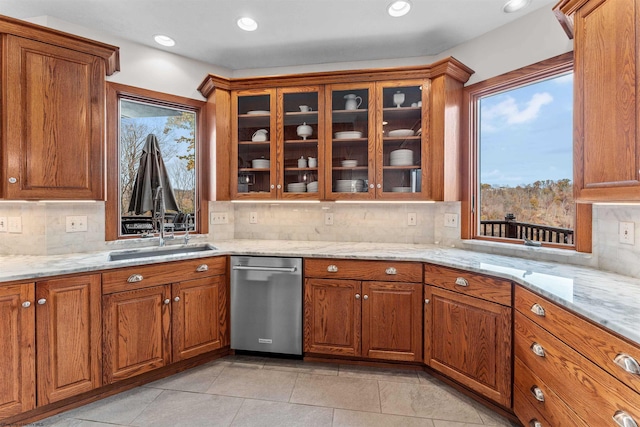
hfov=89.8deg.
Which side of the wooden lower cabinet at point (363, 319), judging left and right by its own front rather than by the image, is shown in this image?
front

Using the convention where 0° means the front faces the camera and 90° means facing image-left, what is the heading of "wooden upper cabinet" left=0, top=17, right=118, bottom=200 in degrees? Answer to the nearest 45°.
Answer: approximately 315°

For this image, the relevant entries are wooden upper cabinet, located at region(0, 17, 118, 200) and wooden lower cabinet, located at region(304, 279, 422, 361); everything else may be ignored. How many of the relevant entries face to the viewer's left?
0

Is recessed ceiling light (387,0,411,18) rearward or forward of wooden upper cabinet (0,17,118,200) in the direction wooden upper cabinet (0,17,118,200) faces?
forward

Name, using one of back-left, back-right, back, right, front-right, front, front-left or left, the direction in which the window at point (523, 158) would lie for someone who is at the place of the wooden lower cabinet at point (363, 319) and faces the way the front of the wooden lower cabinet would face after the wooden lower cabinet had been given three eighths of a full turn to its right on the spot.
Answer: back-right
